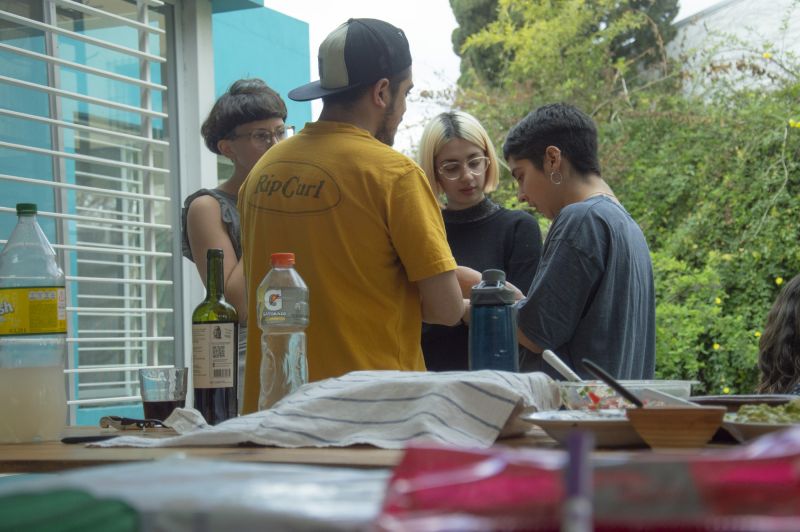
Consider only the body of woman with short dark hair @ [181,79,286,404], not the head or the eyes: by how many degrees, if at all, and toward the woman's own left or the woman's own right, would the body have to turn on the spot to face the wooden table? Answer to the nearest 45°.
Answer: approximately 45° to the woman's own right

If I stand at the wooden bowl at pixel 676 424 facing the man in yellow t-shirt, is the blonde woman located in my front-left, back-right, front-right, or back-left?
front-right

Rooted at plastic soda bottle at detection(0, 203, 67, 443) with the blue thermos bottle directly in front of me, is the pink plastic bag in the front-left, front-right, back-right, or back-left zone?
front-right

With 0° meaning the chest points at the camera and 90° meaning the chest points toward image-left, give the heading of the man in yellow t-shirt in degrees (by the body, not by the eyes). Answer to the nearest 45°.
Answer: approximately 225°

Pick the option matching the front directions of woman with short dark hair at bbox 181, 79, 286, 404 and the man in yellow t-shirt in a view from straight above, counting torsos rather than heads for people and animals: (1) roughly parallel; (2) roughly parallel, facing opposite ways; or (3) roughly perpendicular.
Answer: roughly perpendicular

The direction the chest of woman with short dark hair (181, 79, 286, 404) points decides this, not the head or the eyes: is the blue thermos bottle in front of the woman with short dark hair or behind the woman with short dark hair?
in front

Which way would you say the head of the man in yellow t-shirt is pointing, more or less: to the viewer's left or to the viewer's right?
to the viewer's right

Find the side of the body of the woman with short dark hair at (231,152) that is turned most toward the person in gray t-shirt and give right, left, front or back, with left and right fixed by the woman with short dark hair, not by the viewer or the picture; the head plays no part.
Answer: front

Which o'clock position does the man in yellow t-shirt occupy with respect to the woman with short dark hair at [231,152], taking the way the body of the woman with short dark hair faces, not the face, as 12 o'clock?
The man in yellow t-shirt is roughly at 1 o'clock from the woman with short dark hair.

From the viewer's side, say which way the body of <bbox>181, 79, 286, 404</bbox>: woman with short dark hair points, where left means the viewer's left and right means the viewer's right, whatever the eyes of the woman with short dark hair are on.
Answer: facing the viewer and to the right of the viewer

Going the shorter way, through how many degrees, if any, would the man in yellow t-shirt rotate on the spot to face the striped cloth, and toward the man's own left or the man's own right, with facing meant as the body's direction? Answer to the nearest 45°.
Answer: approximately 135° to the man's own right

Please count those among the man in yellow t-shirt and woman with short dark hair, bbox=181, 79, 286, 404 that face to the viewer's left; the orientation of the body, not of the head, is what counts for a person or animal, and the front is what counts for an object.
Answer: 0

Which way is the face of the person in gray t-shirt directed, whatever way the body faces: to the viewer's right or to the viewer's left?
to the viewer's left

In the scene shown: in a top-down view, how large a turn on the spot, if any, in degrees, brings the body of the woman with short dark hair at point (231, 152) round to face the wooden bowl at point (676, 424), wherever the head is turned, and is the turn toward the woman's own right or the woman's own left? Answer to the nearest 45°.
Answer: approximately 45° to the woman's own right

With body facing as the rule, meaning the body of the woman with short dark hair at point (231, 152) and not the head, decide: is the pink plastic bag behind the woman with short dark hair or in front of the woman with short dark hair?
in front
